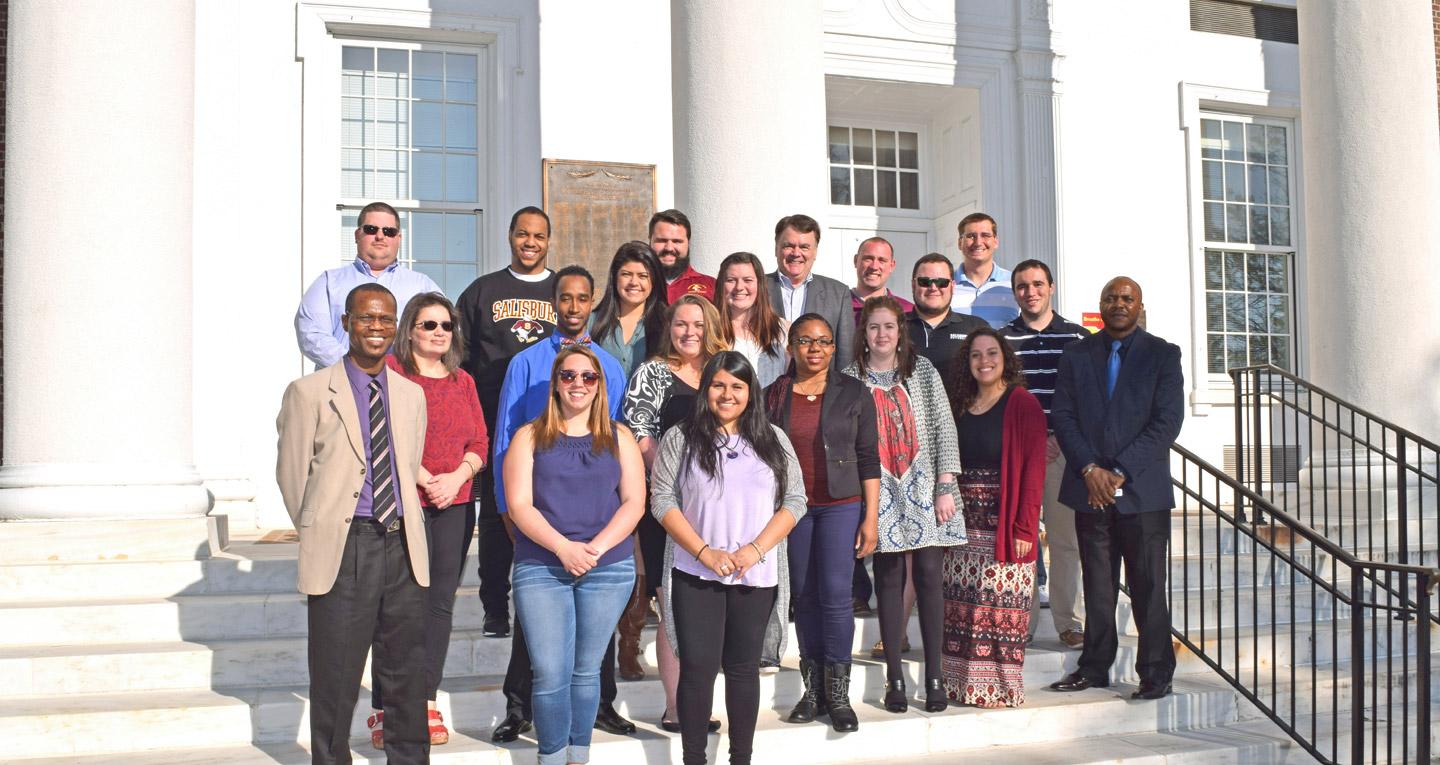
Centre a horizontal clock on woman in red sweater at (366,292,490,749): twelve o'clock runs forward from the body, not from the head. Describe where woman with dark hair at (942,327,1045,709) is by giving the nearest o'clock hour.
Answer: The woman with dark hair is roughly at 9 o'clock from the woman in red sweater.

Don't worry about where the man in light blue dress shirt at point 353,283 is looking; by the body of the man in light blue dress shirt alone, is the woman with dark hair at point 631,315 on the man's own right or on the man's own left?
on the man's own left

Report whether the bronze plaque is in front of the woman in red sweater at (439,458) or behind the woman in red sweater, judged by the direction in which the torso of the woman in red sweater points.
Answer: behind

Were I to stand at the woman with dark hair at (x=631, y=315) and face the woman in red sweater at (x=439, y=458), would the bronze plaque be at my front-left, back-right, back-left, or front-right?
back-right

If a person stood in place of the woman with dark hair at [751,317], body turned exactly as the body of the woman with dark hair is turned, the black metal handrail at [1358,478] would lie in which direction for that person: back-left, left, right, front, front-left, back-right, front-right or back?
back-left

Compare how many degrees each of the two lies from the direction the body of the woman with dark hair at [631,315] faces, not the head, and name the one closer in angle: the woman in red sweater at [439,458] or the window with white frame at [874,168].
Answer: the woman in red sweater

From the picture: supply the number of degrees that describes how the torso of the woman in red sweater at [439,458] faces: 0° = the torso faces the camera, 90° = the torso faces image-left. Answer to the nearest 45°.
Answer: approximately 0°

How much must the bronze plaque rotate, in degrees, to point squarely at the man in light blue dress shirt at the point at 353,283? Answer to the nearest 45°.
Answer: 0° — it already faces them

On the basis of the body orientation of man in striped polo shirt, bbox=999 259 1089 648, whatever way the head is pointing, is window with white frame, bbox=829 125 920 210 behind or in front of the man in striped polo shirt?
behind

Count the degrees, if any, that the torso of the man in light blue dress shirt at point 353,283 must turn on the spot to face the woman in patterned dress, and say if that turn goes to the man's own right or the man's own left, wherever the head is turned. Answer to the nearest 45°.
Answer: approximately 90° to the man's own left

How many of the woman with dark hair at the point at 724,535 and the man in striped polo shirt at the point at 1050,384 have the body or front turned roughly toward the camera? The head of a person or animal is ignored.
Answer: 2

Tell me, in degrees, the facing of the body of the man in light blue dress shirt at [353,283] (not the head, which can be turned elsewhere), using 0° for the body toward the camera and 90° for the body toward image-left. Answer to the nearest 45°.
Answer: approximately 0°
